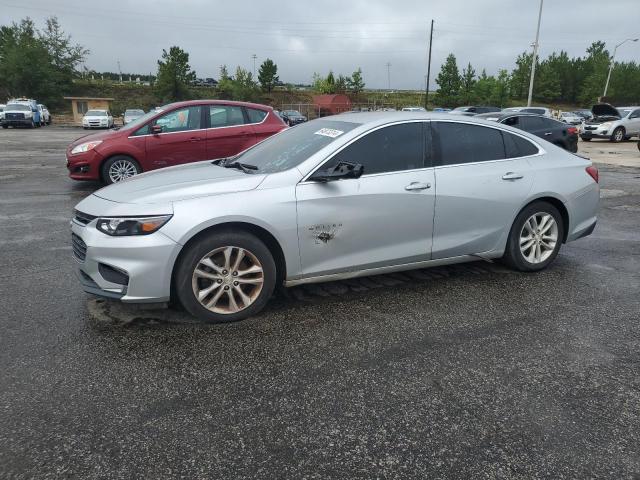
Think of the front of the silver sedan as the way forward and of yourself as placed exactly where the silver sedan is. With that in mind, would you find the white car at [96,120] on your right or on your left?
on your right

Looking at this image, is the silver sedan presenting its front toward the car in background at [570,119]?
no

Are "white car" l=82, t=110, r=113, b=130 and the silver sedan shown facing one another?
no

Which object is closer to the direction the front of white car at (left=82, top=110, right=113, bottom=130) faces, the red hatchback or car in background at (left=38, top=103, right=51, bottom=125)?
the red hatchback

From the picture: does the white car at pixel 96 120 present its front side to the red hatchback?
yes

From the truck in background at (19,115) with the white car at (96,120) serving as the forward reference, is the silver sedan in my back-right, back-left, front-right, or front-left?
front-right

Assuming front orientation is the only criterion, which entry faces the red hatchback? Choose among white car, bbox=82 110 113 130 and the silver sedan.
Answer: the white car

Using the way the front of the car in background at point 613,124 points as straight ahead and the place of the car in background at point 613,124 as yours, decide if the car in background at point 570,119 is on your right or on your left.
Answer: on your right

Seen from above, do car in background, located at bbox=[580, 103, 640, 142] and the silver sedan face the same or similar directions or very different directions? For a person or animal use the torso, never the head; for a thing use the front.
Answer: same or similar directions

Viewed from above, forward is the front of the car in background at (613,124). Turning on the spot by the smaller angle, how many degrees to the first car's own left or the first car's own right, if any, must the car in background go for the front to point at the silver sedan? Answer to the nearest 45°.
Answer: approximately 45° to the first car's own left

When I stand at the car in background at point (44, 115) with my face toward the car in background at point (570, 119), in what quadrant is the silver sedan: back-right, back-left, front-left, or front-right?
front-right

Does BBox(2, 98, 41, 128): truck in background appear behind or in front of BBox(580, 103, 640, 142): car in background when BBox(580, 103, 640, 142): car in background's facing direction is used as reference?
in front

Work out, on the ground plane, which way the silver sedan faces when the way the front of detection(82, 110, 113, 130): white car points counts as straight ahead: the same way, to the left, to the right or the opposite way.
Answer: to the right

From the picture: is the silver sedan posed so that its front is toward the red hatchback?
no

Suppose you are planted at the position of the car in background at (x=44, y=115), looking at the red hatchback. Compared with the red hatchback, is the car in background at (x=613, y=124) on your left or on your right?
left

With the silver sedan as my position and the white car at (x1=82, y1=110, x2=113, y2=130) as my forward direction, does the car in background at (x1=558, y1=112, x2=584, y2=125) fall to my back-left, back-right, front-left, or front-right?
front-right

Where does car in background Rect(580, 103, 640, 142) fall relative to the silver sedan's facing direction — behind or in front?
behind

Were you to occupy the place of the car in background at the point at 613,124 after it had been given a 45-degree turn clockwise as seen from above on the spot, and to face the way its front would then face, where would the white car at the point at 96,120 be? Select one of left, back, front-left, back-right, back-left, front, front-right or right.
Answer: front

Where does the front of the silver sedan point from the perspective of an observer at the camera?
facing the viewer and to the left of the viewer

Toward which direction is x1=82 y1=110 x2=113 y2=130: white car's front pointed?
toward the camera

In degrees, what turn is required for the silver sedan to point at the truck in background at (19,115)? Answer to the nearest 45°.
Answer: approximately 90° to its right
